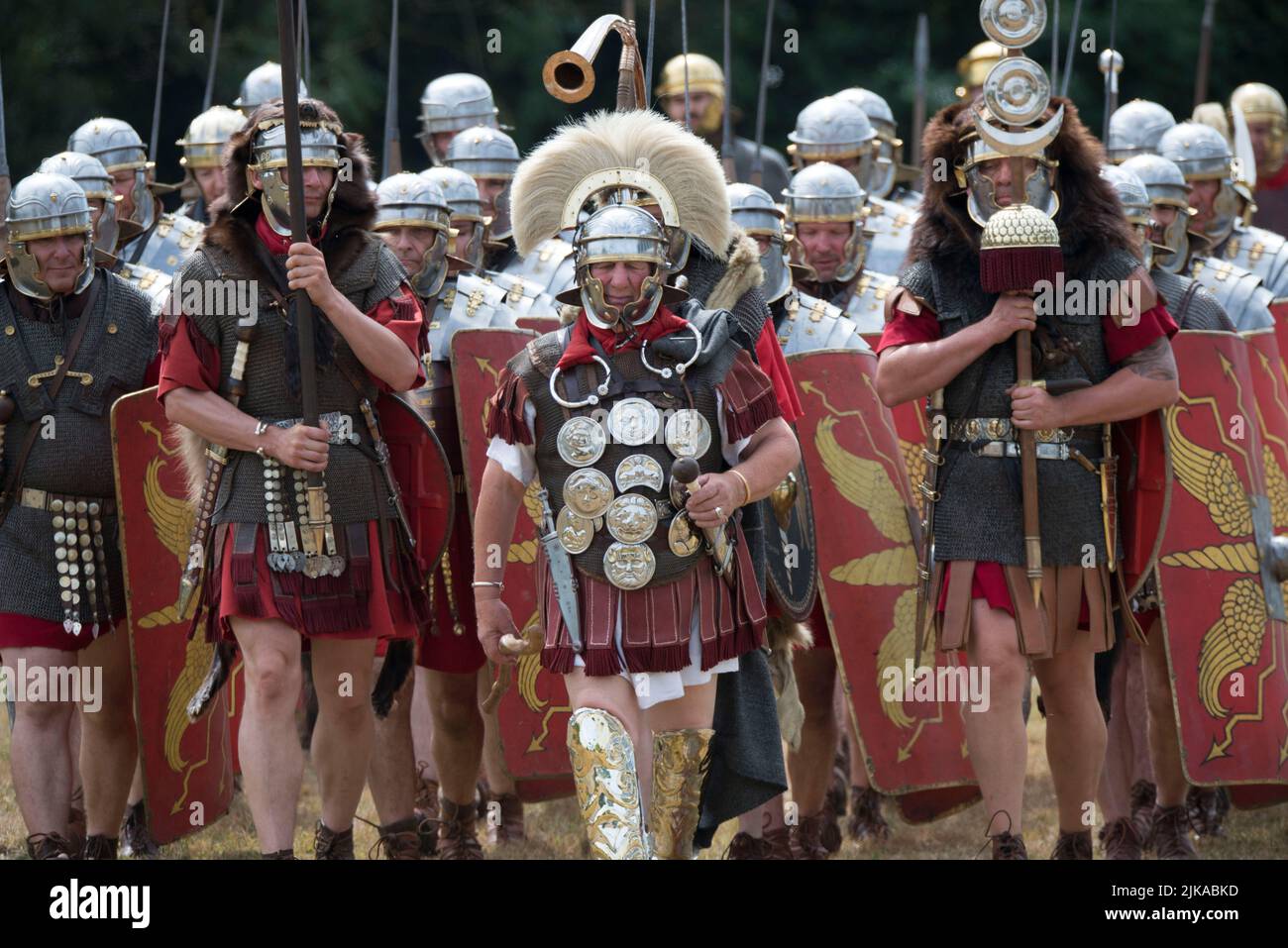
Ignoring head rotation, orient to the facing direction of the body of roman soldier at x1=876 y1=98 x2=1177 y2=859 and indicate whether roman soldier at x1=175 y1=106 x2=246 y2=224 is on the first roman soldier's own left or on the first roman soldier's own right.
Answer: on the first roman soldier's own right

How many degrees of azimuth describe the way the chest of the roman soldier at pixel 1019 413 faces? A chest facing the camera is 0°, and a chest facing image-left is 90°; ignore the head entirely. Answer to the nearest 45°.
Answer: approximately 0°

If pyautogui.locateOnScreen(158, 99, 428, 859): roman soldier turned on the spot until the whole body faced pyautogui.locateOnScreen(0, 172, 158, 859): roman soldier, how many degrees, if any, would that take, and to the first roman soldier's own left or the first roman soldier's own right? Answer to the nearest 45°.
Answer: approximately 135° to the first roman soldier's own right

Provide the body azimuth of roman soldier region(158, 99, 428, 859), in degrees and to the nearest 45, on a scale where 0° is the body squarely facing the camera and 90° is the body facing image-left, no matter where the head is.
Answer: approximately 0°

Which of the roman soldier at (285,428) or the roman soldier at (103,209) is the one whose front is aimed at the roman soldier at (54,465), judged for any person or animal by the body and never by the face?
the roman soldier at (103,209)

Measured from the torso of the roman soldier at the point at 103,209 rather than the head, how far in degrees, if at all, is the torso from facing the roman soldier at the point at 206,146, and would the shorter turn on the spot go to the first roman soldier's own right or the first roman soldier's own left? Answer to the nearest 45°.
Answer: approximately 180°
